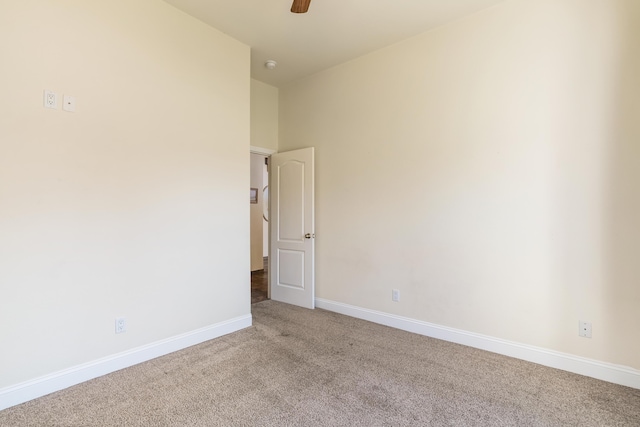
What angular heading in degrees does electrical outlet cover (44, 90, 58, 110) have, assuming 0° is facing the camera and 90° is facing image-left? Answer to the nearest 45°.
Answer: approximately 0°

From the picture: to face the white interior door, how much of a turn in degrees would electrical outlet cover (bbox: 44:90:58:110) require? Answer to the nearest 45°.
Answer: approximately 90° to its left
